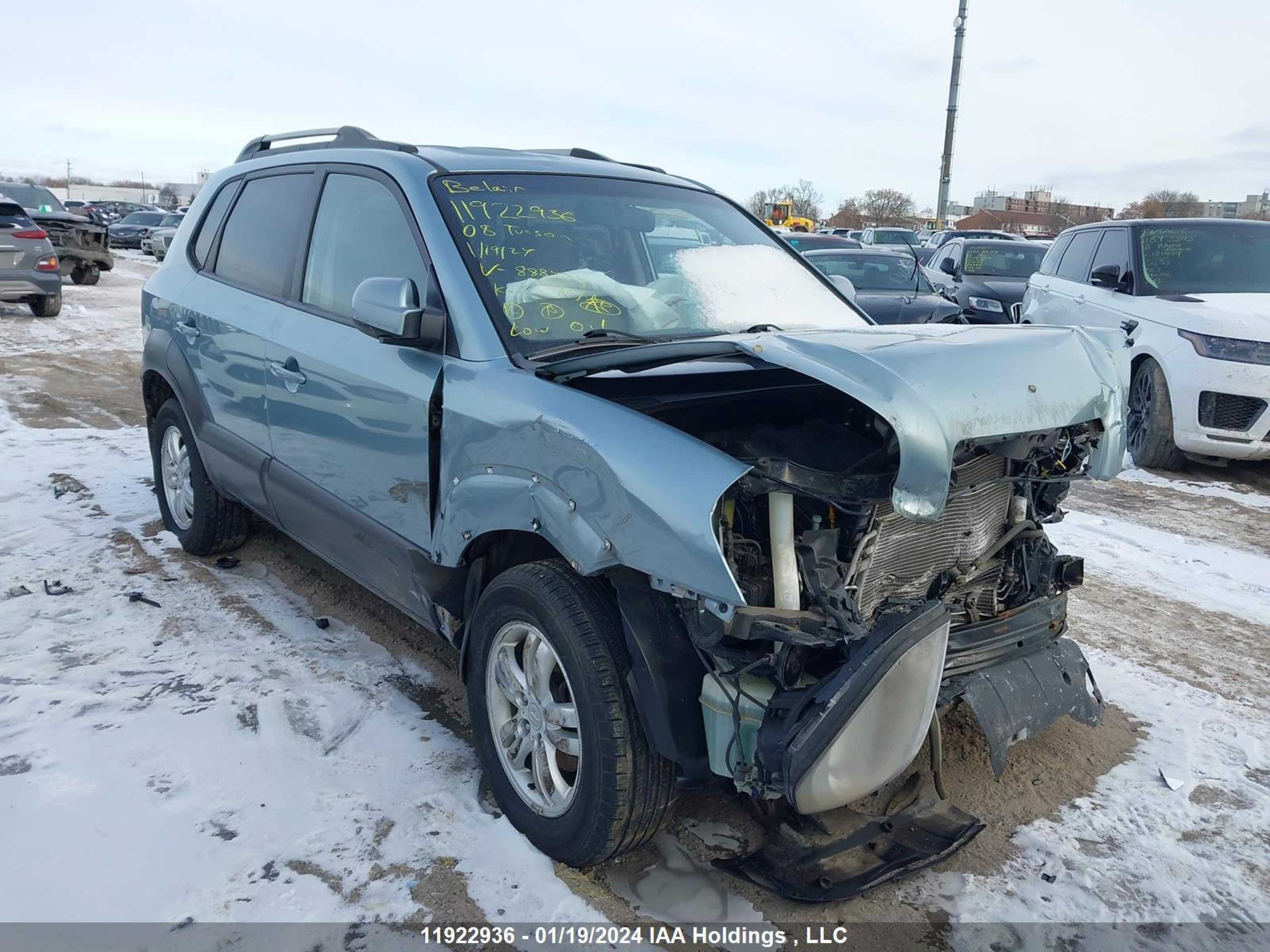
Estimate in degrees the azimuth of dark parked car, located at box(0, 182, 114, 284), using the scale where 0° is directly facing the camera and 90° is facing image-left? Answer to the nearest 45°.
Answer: approximately 315°

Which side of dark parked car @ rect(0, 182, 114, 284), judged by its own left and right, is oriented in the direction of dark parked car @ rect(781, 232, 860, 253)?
front

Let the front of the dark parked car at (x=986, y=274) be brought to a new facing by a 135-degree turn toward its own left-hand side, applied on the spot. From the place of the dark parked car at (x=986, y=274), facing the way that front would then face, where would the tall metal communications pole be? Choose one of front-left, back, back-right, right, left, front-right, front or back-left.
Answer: front

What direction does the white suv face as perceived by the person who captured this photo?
facing the viewer and to the right of the viewer

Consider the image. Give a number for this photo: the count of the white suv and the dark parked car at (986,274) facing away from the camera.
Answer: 0

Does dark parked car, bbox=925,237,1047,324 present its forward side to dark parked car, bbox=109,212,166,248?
no

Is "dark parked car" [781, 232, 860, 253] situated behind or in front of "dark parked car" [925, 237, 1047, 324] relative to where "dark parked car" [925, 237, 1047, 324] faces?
behind

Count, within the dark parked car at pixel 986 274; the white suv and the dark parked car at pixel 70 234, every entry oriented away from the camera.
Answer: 0

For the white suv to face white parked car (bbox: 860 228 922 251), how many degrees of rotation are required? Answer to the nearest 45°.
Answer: approximately 135° to its left

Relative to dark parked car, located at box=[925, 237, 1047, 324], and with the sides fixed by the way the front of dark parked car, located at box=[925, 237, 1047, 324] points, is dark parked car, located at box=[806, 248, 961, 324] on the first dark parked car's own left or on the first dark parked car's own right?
on the first dark parked car's own right

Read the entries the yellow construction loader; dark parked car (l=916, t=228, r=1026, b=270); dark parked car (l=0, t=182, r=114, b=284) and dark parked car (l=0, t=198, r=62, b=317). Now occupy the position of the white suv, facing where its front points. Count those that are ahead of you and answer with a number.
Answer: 0

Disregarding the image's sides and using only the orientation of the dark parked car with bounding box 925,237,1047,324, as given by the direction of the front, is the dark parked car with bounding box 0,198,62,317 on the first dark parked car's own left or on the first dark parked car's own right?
on the first dark parked car's own right

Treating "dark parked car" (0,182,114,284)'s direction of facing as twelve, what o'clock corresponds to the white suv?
The white suv is roughly at 1 o'clock from the dark parked car.

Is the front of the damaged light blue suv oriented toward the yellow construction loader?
no
